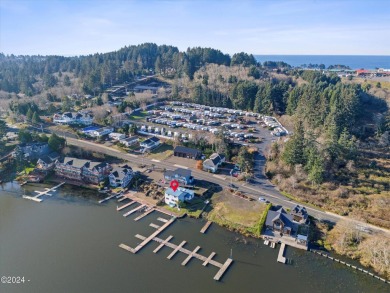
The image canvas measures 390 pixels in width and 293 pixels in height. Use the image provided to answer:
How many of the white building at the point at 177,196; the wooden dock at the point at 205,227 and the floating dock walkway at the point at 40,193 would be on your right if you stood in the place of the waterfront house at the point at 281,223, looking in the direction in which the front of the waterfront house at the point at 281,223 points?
0

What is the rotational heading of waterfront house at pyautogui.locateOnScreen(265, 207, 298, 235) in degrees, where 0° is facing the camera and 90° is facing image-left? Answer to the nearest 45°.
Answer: approximately 0°

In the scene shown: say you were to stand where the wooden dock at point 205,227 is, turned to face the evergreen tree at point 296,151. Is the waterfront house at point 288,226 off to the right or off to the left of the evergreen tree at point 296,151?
right

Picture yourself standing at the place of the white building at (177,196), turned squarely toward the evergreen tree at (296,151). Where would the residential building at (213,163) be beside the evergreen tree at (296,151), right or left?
left

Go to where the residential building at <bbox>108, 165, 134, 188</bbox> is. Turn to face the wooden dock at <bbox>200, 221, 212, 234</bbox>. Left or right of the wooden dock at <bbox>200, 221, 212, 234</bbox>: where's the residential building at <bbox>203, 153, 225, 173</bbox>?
left

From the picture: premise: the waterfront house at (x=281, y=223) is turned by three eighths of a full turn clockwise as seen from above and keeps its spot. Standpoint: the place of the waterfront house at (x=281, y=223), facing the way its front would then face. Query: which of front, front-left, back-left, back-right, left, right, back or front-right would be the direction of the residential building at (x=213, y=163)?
back

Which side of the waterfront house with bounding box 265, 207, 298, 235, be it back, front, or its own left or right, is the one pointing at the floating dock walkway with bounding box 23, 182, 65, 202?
right

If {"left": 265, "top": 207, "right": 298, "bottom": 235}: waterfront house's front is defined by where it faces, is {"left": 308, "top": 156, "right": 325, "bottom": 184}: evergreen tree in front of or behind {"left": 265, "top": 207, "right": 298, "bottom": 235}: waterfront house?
behind

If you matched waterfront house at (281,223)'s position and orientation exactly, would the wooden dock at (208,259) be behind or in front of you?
behind

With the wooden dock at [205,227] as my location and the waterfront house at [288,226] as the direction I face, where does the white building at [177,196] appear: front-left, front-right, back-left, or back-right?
back-left
